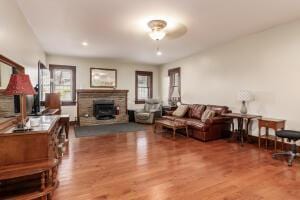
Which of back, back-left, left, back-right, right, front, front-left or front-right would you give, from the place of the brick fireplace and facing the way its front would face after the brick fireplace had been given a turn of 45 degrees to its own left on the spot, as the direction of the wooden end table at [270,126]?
front

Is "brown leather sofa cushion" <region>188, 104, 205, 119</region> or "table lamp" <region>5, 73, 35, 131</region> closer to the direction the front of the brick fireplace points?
the table lamp

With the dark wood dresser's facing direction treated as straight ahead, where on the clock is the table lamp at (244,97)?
The table lamp is roughly at 12 o'clock from the dark wood dresser.

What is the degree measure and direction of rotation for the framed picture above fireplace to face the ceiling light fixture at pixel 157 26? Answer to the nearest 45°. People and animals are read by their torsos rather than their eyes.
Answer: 0° — it already faces it

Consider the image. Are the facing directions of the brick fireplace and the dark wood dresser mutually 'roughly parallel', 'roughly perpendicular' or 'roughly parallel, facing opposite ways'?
roughly perpendicular

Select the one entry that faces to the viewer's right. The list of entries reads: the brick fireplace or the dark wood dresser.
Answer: the dark wood dresser

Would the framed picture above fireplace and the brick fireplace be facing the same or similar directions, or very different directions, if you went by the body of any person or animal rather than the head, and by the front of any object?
same or similar directions

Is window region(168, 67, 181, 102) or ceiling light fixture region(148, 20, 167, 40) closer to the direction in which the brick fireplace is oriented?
the ceiling light fixture

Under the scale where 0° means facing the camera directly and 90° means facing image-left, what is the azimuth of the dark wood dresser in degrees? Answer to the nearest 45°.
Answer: approximately 270°

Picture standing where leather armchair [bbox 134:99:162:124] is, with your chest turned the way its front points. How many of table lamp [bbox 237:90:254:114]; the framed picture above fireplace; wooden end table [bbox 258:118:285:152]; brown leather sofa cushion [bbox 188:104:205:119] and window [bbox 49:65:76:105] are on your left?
3

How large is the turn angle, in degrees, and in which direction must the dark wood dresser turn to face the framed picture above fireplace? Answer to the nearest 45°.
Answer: approximately 45° to its left

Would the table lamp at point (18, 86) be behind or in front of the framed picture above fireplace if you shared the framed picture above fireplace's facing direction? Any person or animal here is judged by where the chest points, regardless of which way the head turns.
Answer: in front

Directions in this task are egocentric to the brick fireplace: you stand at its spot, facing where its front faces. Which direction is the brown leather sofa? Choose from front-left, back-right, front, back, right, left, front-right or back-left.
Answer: front-left

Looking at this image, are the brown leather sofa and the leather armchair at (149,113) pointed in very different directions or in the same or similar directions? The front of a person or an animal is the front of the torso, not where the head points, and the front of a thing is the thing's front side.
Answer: same or similar directions

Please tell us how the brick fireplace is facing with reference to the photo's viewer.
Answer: facing the viewer

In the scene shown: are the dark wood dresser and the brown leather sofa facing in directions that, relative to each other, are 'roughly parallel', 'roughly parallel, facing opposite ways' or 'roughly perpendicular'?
roughly parallel, facing opposite ways

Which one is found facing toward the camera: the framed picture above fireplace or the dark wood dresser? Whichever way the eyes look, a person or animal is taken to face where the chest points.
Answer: the framed picture above fireplace
